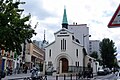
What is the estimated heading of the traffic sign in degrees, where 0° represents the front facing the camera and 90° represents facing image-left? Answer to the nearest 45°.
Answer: approximately 0°
